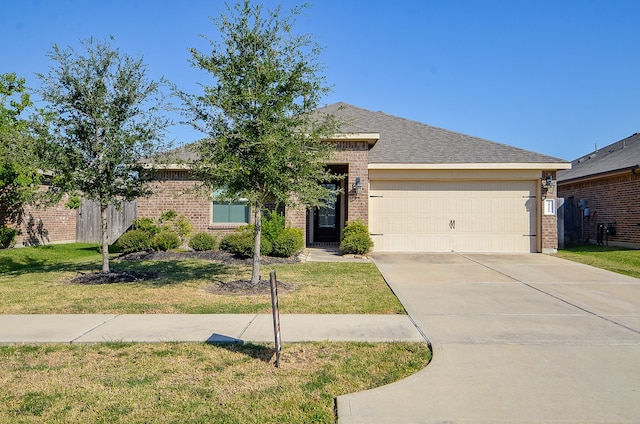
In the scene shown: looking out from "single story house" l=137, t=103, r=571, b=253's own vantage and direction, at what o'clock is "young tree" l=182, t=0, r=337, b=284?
The young tree is roughly at 1 o'clock from the single story house.

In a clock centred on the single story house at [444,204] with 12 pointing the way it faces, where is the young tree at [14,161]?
The young tree is roughly at 3 o'clock from the single story house.

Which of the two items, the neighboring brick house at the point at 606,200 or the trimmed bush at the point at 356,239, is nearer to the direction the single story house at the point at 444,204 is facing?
the trimmed bush

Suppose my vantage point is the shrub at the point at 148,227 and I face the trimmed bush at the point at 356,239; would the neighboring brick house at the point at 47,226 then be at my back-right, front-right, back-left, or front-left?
back-left

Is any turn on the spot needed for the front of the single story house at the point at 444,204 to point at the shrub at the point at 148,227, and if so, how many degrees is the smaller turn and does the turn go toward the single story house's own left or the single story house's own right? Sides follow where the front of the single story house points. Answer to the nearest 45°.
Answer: approximately 90° to the single story house's own right

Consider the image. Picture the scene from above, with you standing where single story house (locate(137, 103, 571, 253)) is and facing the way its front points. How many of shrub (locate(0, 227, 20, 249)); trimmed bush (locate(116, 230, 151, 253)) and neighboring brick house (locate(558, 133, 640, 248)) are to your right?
2

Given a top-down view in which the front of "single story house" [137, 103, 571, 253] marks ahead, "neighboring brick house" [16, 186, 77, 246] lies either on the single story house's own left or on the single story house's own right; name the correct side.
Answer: on the single story house's own right

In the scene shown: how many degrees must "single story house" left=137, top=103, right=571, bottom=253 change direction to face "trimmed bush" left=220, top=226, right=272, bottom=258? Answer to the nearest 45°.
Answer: approximately 90° to its right

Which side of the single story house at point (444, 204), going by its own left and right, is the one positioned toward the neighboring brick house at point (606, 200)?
left

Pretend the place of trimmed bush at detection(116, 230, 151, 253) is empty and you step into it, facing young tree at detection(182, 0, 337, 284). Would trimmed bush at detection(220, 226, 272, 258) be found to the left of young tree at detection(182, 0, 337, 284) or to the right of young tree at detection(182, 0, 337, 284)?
left

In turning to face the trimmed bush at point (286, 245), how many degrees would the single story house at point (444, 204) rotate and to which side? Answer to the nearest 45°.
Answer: approximately 45° to its right

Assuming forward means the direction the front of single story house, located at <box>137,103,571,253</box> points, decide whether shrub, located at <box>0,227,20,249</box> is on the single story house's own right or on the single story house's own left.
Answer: on the single story house's own right

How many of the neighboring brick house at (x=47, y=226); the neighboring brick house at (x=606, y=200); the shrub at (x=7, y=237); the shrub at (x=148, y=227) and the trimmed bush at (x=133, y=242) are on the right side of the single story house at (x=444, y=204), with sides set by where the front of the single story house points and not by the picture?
4

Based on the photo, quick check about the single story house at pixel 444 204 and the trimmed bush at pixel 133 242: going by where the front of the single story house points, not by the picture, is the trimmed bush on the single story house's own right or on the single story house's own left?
on the single story house's own right

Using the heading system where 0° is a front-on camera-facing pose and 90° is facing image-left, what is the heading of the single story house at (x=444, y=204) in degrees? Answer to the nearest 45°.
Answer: approximately 0°

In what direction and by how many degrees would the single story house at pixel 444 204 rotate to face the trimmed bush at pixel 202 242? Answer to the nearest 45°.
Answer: approximately 90° to its right

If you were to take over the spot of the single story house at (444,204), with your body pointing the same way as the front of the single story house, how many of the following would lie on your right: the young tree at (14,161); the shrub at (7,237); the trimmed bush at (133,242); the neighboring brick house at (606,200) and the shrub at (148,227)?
4

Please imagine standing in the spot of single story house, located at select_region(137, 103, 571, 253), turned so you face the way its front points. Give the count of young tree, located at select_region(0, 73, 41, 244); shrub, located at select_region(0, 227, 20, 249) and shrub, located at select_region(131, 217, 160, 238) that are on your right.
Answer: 3
